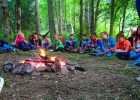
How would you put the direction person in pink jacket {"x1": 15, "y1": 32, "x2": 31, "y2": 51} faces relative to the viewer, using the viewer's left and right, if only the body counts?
facing the viewer and to the right of the viewer

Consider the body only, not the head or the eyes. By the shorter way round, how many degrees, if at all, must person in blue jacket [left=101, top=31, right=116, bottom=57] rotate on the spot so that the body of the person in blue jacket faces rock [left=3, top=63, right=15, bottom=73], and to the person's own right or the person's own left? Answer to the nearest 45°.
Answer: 0° — they already face it

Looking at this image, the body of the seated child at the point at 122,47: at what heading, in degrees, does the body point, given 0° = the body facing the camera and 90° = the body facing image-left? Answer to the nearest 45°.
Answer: approximately 45°

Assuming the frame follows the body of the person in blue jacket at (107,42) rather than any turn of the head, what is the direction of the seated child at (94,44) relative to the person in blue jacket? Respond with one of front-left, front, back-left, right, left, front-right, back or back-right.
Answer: right

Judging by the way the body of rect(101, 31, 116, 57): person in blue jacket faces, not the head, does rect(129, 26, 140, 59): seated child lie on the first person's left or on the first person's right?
on the first person's left

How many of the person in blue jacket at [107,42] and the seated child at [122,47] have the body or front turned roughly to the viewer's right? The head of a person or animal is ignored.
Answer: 0

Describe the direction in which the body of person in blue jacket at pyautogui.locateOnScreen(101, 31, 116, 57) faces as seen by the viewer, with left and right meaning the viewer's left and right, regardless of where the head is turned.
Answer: facing the viewer and to the left of the viewer

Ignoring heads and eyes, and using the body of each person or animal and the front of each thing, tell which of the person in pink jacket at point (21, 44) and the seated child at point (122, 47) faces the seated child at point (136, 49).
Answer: the person in pink jacket

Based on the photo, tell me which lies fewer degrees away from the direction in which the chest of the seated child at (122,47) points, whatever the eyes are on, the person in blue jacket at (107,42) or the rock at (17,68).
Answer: the rock

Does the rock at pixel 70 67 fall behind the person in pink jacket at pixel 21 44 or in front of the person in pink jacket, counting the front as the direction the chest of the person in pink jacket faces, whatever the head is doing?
in front

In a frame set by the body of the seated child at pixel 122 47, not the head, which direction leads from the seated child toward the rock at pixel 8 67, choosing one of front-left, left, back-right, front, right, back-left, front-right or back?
front

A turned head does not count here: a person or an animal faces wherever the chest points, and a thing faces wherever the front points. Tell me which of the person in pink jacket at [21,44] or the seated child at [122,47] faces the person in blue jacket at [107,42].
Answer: the person in pink jacket
